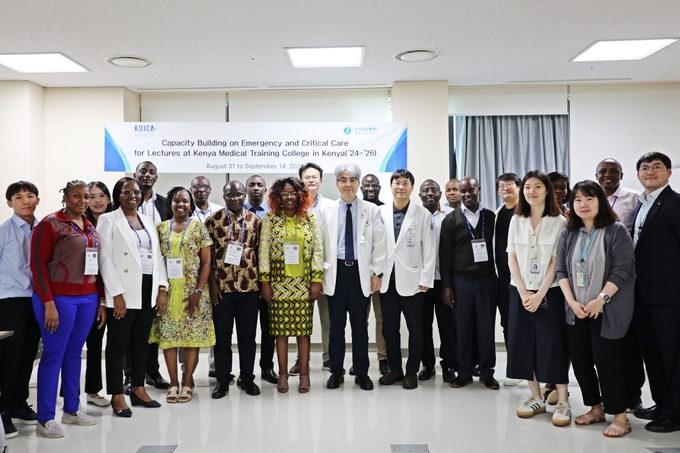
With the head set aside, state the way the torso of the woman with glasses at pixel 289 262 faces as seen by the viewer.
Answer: toward the camera

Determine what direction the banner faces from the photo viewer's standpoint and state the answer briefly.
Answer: facing the viewer

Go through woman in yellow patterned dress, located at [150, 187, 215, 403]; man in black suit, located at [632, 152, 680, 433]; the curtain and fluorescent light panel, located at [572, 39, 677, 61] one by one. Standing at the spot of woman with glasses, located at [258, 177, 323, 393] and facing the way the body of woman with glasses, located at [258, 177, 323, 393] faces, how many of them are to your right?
1

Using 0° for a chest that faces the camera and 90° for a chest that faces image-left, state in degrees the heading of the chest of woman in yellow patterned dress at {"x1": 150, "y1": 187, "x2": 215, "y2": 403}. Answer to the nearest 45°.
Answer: approximately 0°

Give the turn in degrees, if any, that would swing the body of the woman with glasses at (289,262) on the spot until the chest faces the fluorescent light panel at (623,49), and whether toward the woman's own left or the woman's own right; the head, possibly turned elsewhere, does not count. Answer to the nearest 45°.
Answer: approximately 90° to the woman's own left

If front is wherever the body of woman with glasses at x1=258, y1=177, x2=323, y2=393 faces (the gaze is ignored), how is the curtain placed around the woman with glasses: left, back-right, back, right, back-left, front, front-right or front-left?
back-left

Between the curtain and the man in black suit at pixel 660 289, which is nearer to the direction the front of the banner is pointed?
the man in black suit

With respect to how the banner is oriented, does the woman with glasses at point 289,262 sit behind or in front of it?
in front
